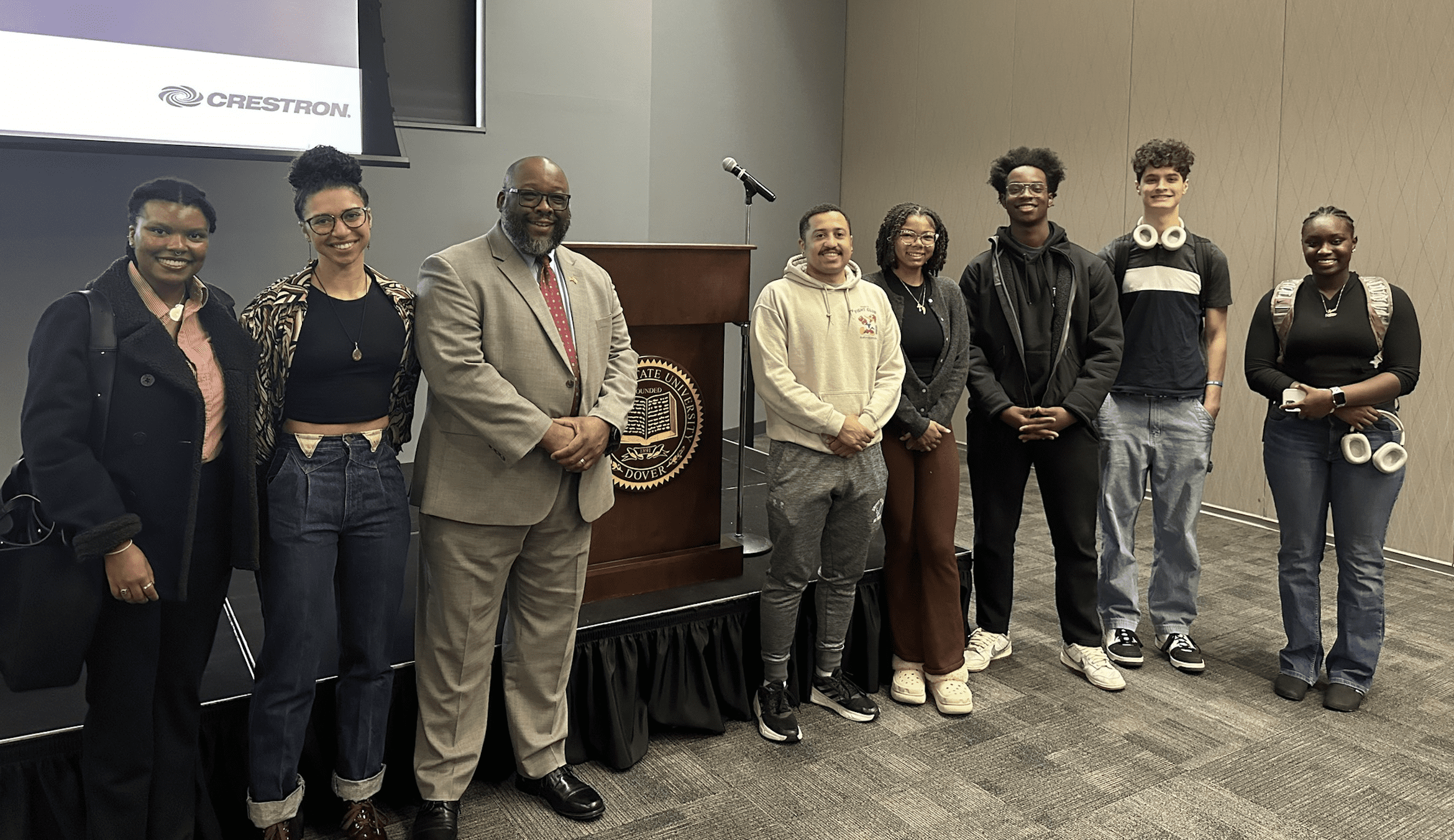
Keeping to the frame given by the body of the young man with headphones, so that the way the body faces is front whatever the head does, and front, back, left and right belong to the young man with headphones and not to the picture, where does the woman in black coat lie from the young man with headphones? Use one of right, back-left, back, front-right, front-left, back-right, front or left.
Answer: front-right

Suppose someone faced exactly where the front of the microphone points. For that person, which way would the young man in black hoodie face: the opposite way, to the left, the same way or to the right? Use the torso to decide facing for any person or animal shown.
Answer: to the left

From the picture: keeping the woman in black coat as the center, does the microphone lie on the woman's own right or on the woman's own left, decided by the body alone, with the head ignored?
on the woman's own left

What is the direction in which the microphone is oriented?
to the viewer's left

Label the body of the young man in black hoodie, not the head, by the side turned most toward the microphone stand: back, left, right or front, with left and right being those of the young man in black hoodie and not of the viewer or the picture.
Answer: right

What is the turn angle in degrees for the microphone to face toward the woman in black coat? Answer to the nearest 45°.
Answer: approximately 45° to its left

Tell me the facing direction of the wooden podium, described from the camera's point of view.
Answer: facing the viewer and to the right of the viewer

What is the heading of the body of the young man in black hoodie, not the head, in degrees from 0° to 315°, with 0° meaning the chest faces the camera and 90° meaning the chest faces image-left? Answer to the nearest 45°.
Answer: approximately 0°

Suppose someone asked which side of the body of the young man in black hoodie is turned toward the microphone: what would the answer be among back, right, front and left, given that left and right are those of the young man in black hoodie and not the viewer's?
right
